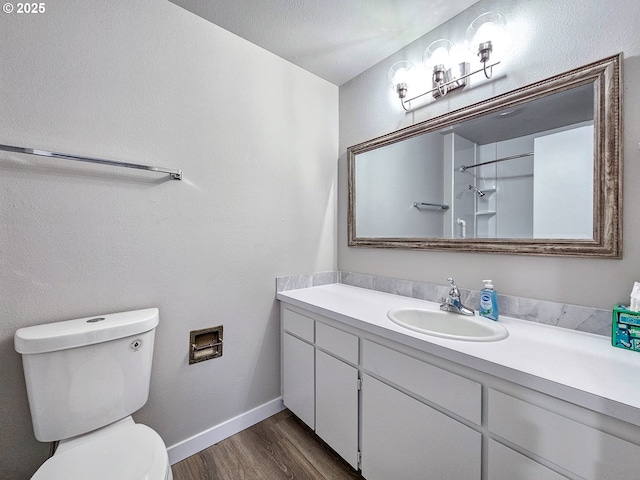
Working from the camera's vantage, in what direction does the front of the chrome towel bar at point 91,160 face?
facing the viewer and to the right of the viewer

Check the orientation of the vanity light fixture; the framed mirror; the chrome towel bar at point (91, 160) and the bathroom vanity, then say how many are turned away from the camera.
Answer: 0

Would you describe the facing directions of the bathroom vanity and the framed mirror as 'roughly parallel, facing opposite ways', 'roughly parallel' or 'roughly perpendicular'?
roughly parallel

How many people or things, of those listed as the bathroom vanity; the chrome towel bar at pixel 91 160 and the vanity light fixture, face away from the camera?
0

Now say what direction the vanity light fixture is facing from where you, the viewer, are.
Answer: facing the viewer and to the left of the viewer

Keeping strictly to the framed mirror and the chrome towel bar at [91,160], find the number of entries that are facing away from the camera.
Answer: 0

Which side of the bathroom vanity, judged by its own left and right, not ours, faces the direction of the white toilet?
front

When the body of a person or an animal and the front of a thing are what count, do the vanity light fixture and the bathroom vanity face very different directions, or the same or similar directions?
same or similar directions

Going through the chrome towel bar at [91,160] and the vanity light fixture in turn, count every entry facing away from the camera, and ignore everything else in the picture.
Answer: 0

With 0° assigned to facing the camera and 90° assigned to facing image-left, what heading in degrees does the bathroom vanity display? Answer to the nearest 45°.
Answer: approximately 45°

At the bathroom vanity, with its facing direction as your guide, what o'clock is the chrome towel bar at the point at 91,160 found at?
The chrome towel bar is roughly at 1 o'clock from the bathroom vanity.

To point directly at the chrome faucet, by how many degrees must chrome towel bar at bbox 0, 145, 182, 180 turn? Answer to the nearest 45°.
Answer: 0° — it already faces it

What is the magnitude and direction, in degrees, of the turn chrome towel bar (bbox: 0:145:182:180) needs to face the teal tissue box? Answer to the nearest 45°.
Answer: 0° — it already faces it

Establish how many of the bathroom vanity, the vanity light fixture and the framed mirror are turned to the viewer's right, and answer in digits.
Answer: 0
